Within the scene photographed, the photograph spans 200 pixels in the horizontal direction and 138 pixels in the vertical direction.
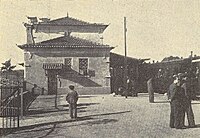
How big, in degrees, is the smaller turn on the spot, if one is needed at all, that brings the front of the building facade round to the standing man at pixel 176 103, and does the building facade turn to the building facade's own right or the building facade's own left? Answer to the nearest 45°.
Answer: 0° — it already faces them

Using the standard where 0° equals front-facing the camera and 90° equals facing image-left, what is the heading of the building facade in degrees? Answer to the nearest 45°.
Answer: approximately 0°

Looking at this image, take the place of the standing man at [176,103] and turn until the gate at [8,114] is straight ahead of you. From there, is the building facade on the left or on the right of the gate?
right

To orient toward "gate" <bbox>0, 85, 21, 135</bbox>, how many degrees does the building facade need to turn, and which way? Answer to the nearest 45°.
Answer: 0° — it already faces it
